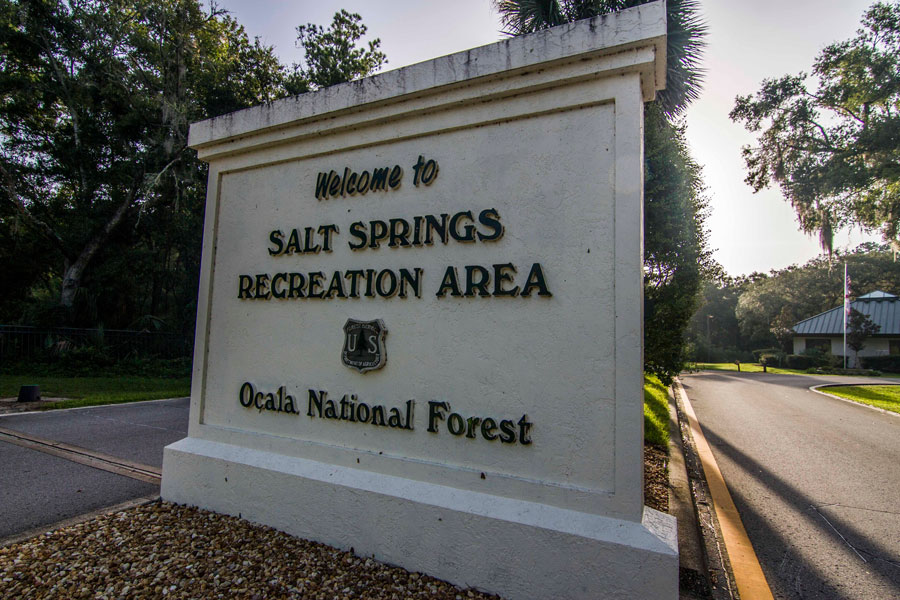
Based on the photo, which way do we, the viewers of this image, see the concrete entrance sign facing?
facing the viewer and to the left of the viewer

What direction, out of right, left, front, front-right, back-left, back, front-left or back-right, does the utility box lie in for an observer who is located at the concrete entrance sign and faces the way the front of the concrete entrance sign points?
right

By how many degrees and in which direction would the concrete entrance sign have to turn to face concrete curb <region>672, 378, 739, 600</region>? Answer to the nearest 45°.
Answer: approximately 135° to its left

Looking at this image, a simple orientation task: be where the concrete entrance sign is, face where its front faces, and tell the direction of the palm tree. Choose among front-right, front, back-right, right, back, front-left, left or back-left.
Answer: back

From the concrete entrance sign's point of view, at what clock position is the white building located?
The white building is roughly at 6 o'clock from the concrete entrance sign.

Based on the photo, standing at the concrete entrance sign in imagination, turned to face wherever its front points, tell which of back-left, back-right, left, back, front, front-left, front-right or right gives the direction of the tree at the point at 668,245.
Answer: back

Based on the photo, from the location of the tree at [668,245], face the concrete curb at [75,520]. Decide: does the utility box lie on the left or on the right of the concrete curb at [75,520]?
right

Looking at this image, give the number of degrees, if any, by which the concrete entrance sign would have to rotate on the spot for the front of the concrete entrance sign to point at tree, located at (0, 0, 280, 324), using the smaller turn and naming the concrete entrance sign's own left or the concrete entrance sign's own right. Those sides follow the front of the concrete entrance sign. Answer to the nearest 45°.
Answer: approximately 90° to the concrete entrance sign's own right

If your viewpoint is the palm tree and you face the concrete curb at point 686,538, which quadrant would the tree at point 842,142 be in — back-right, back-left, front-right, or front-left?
back-left

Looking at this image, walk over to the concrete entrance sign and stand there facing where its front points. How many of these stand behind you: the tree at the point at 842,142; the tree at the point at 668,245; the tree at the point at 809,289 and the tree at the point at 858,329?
4

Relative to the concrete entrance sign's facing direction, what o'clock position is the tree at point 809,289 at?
The tree is roughly at 6 o'clock from the concrete entrance sign.

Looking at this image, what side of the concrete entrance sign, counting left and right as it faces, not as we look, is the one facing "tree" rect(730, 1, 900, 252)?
back

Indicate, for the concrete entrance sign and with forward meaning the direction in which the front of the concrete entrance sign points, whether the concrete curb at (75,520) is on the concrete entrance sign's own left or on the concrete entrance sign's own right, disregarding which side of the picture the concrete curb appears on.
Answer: on the concrete entrance sign's own right

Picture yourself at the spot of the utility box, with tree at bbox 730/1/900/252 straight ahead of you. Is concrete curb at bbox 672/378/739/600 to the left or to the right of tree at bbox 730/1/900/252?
right

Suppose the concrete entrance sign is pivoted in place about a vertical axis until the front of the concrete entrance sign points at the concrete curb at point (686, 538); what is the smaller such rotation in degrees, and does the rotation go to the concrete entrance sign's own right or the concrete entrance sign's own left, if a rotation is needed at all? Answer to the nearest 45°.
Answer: approximately 135° to the concrete entrance sign's own left

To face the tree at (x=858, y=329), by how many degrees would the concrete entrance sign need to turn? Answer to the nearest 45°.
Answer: approximately 180°

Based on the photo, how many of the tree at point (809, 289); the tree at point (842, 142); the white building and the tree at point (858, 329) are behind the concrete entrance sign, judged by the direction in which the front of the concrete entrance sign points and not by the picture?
4
